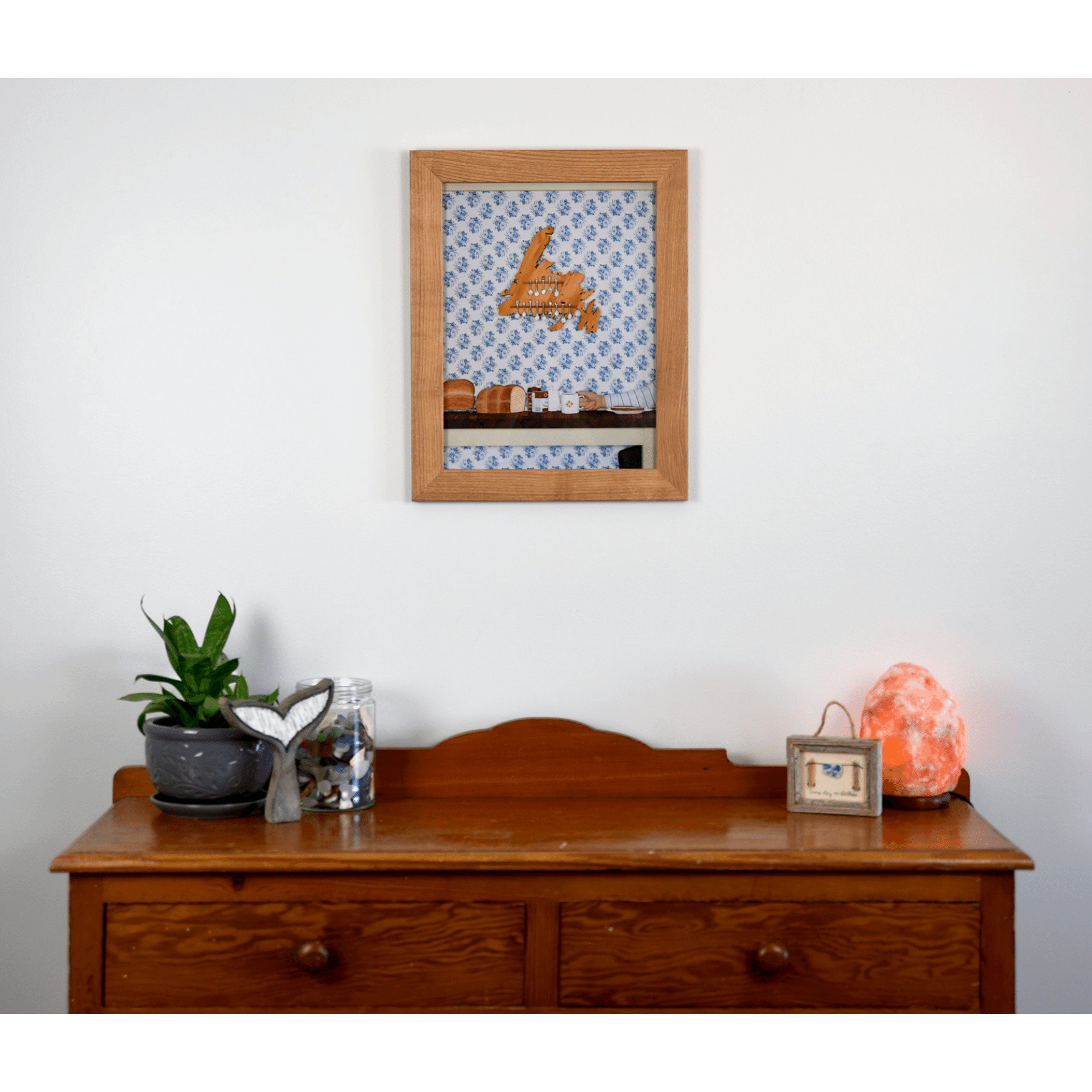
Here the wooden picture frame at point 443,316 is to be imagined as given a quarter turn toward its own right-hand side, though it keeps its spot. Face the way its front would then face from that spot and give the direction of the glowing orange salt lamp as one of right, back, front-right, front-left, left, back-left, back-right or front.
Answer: back

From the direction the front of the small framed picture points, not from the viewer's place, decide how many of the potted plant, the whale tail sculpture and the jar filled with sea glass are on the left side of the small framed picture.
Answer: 0

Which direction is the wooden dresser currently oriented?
toward the camera

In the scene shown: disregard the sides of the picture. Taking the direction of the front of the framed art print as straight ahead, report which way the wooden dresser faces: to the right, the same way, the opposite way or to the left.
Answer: the same way

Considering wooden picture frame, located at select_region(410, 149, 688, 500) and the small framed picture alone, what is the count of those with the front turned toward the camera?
2

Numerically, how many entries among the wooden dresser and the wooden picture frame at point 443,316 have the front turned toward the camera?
2

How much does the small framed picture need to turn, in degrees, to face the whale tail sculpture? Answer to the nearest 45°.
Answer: approximately 90° to its right

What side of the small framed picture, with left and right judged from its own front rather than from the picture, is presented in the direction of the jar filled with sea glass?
right

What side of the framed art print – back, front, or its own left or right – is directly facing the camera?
front
